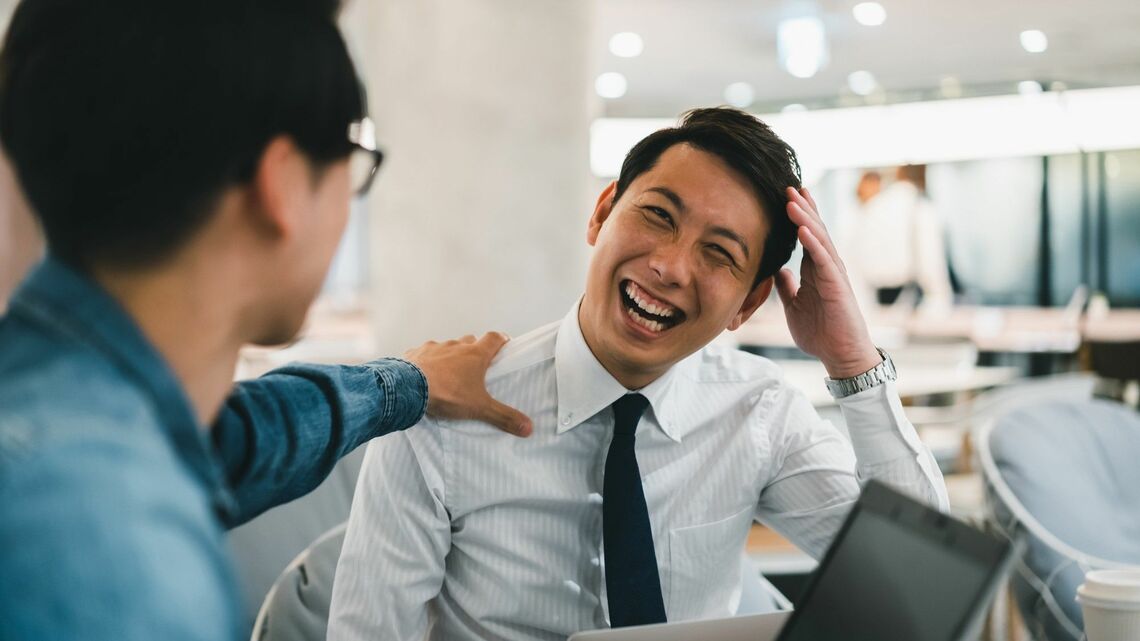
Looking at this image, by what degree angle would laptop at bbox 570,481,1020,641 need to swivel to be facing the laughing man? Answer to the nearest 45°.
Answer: approximately 90° to its right

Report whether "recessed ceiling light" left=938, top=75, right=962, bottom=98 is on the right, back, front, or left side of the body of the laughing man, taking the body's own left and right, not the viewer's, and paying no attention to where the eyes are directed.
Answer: back

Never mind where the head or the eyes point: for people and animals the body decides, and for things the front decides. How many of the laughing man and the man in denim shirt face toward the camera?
1

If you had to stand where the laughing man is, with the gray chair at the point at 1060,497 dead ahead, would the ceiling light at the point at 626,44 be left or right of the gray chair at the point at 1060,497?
left

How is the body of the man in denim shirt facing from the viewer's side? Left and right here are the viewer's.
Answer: facing away from the viewer and to the right of the viewer

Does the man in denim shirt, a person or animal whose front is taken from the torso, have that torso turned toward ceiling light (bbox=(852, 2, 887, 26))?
yes

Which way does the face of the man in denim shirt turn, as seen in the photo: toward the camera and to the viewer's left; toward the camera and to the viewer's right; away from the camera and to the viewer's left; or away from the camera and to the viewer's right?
away from the camera and to the viewer's right

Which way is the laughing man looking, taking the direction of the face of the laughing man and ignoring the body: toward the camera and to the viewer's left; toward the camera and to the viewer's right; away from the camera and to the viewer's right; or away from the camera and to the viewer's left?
toward the camera and to the viewer's left

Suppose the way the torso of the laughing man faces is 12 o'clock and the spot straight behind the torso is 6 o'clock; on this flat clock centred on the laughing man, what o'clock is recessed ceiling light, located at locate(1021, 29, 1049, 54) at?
The recessed ceiling light is roughly at 7 o'clock from the laughing man.
